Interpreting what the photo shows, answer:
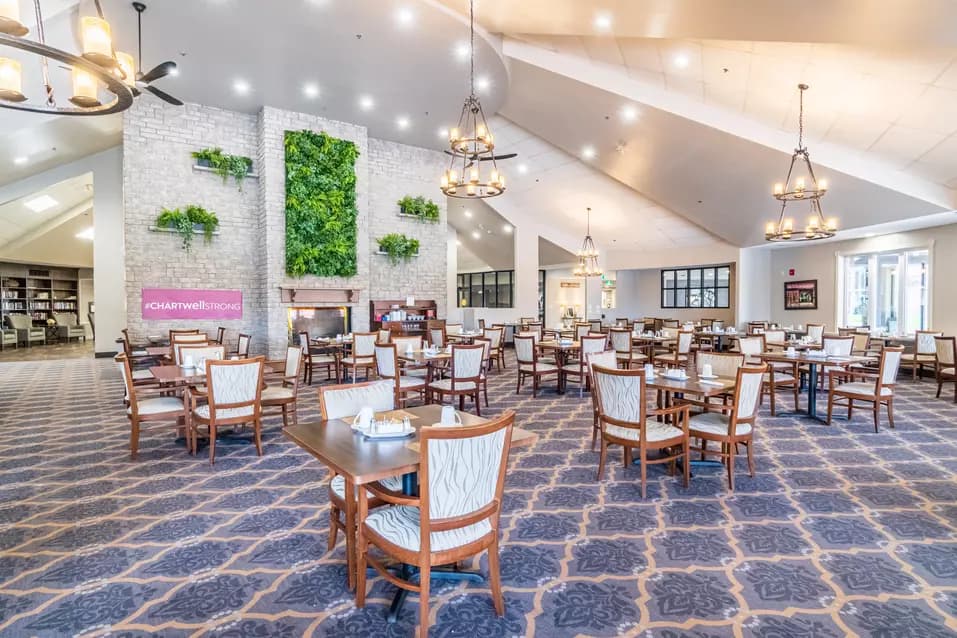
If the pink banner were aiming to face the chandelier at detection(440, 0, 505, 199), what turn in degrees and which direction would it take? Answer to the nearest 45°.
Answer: approximately 45° to its left

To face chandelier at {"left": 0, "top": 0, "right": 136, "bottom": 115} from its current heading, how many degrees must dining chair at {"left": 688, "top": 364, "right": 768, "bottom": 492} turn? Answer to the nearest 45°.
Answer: approximately 90° to its left

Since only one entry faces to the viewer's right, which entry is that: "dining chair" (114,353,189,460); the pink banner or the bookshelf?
the dining chair

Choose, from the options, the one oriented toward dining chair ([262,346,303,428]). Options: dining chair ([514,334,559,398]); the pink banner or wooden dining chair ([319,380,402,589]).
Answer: the pink banner

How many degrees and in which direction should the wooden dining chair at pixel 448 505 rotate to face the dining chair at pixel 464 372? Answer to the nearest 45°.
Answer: approximately 45° to its right

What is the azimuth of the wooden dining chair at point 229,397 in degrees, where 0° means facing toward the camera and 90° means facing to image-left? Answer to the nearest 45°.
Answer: approximately 135°

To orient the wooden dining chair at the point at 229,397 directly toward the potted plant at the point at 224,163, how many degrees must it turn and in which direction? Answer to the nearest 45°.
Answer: approximately 45° to its right

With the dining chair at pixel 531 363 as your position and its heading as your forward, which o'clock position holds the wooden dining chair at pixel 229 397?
The wooden dining chair is roughly at 6 o'clock from the dining chair.

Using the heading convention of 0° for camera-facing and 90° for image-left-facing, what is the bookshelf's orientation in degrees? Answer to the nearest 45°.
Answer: approximately 0°

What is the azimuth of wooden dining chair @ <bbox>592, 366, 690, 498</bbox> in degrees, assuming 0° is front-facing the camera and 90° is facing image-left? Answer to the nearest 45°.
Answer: approximately 225°

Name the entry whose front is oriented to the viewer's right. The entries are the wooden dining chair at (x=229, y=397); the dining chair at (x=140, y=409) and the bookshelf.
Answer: the dining chair

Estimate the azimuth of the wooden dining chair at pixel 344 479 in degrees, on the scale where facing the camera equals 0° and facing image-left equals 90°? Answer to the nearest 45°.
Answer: approximately 315°
